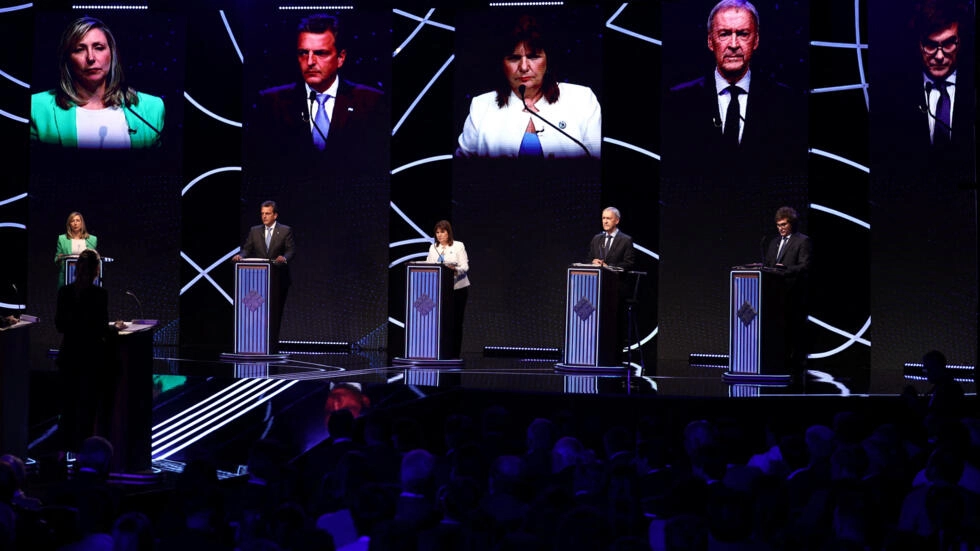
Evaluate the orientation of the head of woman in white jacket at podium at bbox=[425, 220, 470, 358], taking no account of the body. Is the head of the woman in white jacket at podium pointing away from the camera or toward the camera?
toward the camera

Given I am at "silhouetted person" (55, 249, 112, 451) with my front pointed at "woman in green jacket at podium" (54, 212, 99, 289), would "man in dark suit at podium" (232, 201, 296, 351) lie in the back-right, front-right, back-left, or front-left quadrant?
front-right

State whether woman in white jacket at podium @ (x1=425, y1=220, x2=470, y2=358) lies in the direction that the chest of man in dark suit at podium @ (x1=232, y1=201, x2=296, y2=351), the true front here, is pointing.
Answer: no

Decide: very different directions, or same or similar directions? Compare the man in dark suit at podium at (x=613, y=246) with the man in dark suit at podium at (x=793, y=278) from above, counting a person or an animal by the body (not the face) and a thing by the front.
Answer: same or similar directions

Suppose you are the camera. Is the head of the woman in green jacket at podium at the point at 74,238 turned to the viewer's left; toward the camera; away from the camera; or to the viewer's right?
toward the camera

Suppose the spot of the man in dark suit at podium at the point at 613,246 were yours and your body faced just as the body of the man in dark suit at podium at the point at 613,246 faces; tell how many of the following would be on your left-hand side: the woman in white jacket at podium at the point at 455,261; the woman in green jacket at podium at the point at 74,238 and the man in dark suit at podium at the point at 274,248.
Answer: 0

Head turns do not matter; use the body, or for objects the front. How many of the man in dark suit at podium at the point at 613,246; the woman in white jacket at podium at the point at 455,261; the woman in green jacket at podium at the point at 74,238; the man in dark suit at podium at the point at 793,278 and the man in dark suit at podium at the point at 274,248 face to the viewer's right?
0

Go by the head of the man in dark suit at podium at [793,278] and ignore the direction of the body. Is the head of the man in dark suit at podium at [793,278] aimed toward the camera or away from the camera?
toward the camera

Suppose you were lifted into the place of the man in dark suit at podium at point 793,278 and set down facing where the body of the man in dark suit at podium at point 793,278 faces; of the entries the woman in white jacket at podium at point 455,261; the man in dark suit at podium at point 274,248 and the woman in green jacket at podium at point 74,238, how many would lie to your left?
0

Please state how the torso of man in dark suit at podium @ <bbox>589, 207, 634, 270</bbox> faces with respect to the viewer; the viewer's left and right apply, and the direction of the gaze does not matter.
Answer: facing the viewer and to the left of the viewer

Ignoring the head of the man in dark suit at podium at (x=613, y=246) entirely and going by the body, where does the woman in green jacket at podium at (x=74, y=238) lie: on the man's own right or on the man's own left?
on the man's own right

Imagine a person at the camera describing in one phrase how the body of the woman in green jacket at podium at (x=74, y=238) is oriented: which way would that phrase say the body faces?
toward the camera

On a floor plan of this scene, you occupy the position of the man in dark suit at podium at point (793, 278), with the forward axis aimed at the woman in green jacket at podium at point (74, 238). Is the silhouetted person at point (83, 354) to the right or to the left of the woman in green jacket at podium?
left

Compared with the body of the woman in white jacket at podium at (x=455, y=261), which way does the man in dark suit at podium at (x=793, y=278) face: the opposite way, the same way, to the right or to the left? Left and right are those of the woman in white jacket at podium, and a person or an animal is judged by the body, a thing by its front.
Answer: the same way

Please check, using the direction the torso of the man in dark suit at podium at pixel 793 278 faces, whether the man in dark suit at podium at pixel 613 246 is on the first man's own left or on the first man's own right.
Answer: on the first man's own right

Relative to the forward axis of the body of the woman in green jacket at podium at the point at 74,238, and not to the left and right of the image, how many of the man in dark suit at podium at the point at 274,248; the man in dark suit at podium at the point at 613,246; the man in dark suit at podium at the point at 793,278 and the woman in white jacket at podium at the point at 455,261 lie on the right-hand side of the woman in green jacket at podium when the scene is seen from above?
0

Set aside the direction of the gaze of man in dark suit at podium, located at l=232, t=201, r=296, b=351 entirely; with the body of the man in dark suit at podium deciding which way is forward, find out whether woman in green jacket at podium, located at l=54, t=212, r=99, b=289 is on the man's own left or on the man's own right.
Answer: on the man's own right

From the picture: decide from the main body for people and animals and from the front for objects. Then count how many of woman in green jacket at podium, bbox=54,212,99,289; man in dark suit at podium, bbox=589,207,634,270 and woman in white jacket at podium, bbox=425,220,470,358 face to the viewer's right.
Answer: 0

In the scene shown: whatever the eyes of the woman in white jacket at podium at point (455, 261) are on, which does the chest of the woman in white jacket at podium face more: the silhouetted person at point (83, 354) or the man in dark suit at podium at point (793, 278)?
the silhouetted person
